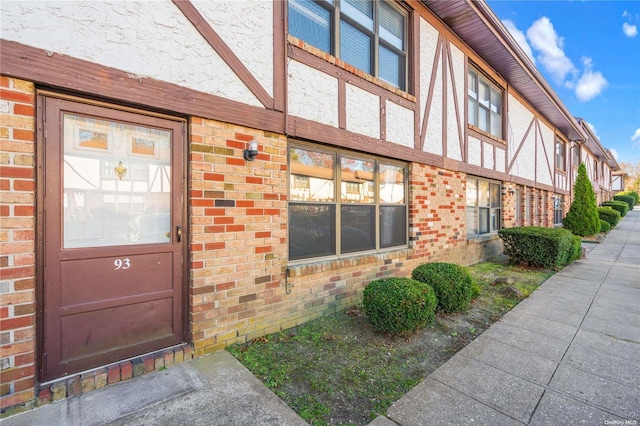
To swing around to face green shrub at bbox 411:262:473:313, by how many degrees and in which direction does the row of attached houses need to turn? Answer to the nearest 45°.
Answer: approximately 45° to its left

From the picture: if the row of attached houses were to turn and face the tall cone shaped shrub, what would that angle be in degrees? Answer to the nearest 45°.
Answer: approximately 90° to its left

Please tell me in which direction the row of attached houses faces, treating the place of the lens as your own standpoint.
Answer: facing the viewer and to the right of the viewer

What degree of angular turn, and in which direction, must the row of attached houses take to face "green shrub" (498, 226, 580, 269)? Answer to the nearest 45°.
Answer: approximately 90° to its left
